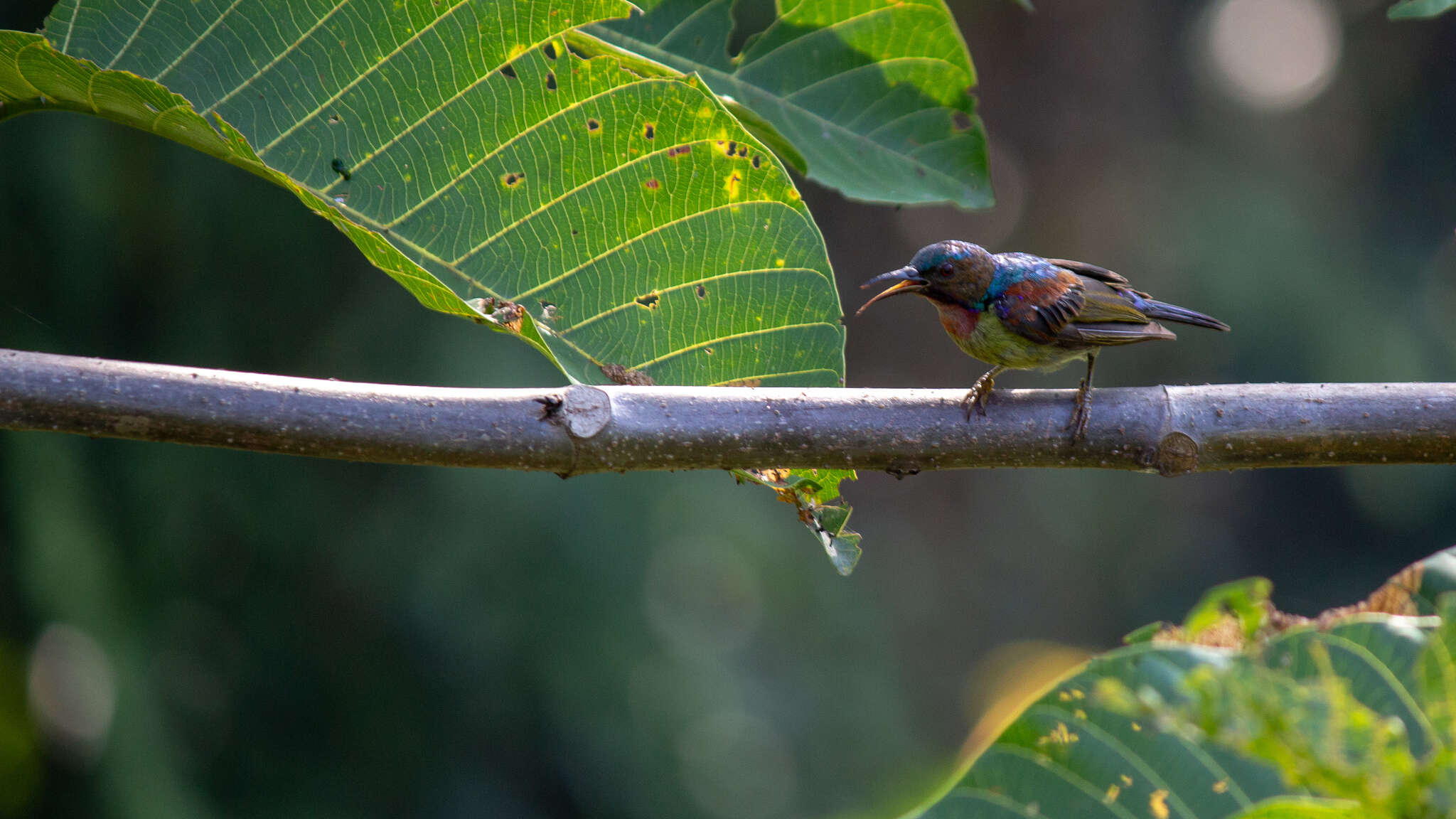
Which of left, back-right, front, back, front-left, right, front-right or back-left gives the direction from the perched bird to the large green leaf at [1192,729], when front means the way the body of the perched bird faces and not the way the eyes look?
left

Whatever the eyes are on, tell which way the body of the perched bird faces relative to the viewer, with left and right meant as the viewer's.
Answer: facing to the left of the viewer

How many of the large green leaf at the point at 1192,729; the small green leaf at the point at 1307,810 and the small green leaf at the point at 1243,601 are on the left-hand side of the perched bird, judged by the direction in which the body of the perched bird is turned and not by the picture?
3

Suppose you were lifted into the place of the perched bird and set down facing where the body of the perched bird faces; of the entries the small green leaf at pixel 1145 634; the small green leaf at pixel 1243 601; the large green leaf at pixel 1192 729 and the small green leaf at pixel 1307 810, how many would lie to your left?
4

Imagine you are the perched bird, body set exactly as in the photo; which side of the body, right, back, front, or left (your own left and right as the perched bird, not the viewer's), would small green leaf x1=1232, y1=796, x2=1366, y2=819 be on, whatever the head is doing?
left

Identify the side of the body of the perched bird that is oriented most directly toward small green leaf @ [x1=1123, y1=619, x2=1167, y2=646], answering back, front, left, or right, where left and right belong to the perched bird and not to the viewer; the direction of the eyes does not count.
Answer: left
